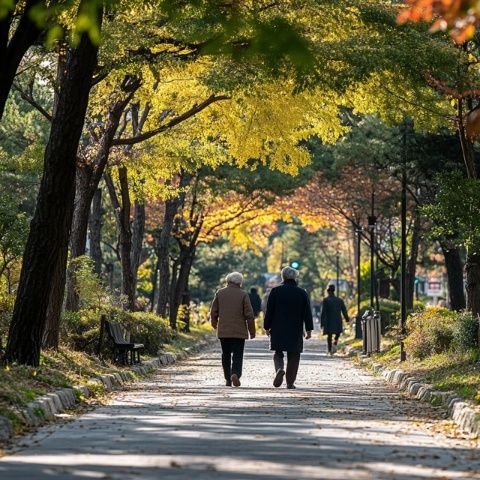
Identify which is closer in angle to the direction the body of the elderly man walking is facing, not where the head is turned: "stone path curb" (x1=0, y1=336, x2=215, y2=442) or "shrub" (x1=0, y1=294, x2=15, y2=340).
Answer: the shrub

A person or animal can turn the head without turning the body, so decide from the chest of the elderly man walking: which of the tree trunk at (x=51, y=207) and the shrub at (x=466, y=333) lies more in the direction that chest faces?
the shrub

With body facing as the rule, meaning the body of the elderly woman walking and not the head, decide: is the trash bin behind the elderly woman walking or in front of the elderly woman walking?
in front

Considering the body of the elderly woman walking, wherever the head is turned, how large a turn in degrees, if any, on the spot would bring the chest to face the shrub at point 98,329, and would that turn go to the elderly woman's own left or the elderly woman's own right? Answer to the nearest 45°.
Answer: approximately 45° to the elderly woman's own left

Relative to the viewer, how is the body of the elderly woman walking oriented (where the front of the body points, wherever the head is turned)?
away from the camera

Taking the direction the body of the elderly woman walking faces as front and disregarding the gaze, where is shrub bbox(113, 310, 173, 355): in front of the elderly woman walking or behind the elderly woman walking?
in front

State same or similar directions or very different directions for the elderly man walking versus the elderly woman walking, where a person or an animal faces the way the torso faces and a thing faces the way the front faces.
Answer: same or similar directions

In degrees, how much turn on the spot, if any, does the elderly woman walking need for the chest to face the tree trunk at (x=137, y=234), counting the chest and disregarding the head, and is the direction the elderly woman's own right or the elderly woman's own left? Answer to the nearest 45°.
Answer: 0° — they already face it

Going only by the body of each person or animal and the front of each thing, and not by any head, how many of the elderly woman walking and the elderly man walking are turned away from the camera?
2

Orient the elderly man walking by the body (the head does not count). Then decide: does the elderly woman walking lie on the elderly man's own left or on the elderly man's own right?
on the elderly man's own left

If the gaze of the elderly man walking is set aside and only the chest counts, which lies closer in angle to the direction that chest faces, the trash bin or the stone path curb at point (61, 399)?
the trash bin

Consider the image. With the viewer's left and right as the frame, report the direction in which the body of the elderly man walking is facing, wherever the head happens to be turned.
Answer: facing away from the viewer

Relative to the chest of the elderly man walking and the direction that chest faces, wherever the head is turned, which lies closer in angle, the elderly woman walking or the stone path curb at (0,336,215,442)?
the elderly woman walking
